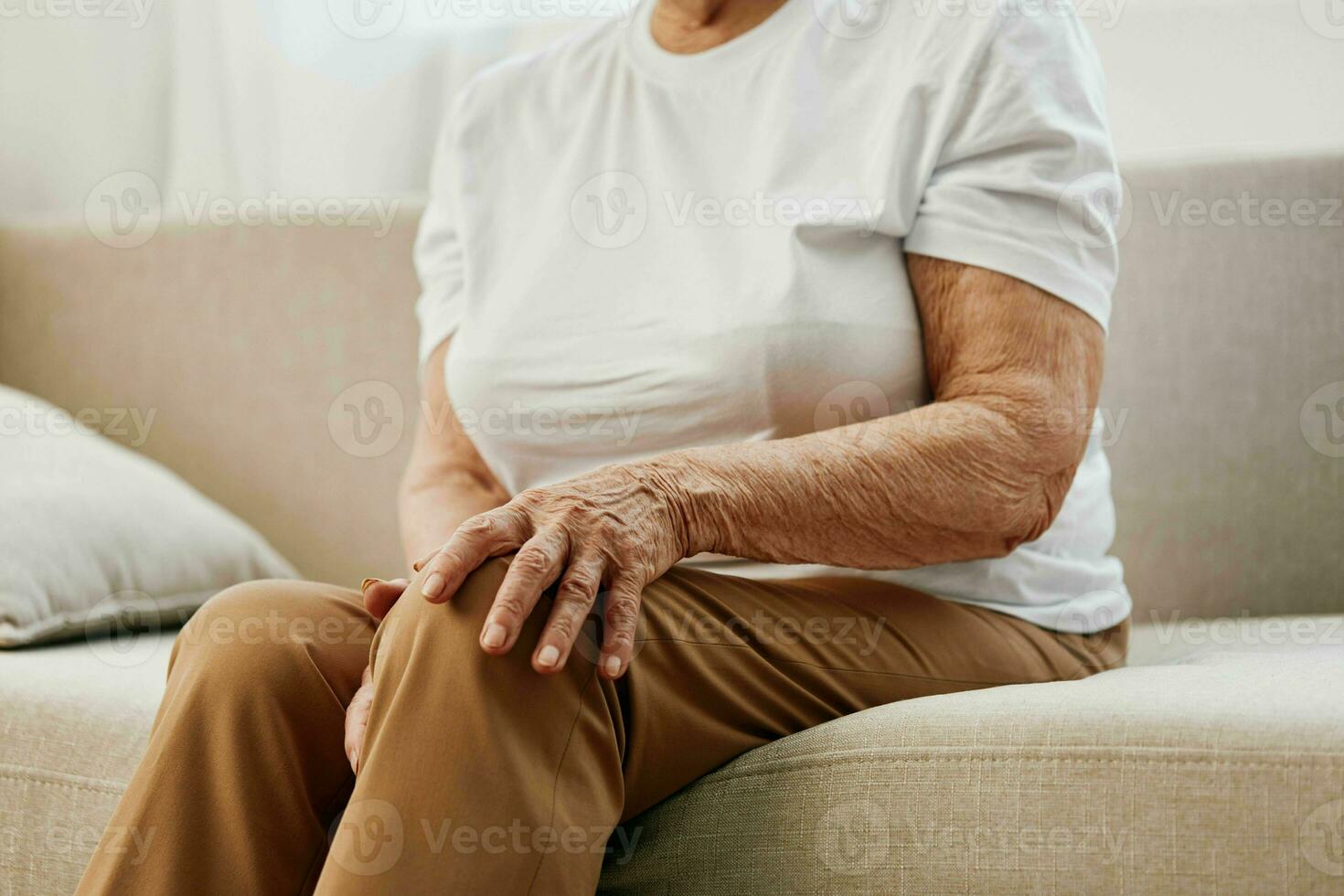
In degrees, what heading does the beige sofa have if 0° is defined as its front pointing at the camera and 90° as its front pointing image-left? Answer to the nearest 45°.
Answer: approximately 0°

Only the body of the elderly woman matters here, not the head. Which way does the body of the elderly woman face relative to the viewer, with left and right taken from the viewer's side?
facing the viewer and to the left of the viewer
